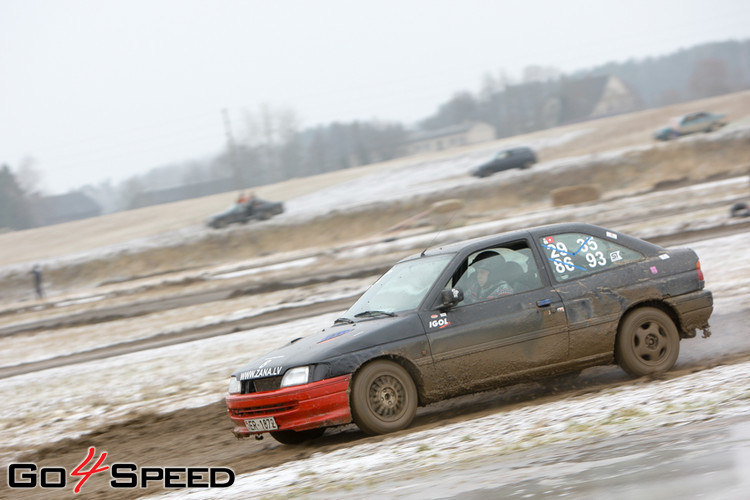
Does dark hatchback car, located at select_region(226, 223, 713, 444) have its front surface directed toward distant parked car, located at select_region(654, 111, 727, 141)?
no

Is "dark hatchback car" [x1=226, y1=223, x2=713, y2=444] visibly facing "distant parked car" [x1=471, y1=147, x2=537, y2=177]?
no

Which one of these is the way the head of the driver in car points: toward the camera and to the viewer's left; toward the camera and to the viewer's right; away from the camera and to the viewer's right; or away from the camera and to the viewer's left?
toward the camera and to the viewer's left

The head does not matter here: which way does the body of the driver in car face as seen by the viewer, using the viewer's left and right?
facing the viewer and to the left of the viewer

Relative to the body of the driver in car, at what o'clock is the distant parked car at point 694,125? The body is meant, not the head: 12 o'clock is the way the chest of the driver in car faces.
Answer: The distant parked car is roughly at 5 o'clock from the driver in car.

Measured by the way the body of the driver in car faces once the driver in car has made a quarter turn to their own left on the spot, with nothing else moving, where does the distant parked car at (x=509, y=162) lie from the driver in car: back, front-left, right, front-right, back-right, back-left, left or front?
back-left
